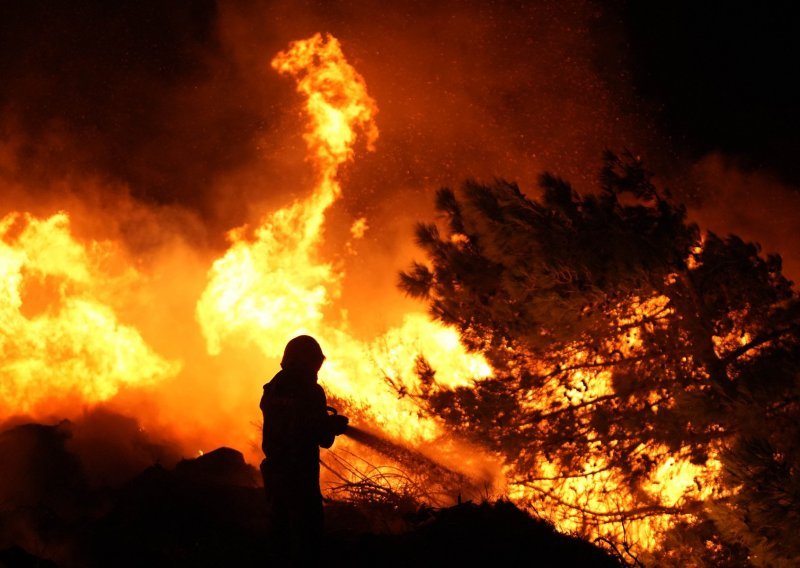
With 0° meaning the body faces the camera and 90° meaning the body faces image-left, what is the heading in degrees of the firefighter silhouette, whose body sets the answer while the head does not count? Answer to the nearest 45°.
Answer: approximately 270°

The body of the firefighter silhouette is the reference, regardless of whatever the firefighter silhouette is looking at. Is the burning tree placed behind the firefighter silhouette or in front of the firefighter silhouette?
in front
